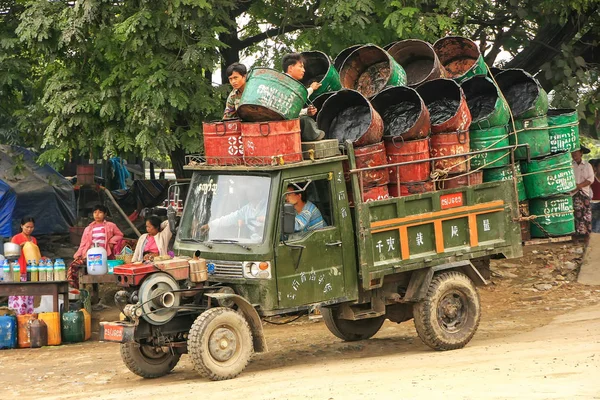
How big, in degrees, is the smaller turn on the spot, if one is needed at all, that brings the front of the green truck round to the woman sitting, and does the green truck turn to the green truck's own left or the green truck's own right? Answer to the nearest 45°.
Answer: approximately 90° to the green truck's own right

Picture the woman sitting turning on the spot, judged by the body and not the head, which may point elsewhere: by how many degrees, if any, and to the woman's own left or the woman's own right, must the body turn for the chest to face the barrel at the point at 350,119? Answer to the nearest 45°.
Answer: approximately 90° to the woman's own left

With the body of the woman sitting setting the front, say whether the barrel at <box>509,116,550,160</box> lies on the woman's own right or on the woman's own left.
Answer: on the woman's own left

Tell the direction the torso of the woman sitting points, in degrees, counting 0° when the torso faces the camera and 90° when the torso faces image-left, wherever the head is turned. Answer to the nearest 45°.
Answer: approximately 45°

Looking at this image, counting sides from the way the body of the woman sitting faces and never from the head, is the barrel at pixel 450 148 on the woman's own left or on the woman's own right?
on the woman's own left

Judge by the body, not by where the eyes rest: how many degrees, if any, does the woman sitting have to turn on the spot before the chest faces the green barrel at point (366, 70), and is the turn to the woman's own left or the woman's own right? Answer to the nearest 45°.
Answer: approximately 90° to the woman's own left

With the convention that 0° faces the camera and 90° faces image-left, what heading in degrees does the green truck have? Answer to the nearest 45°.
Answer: approximately 45°
